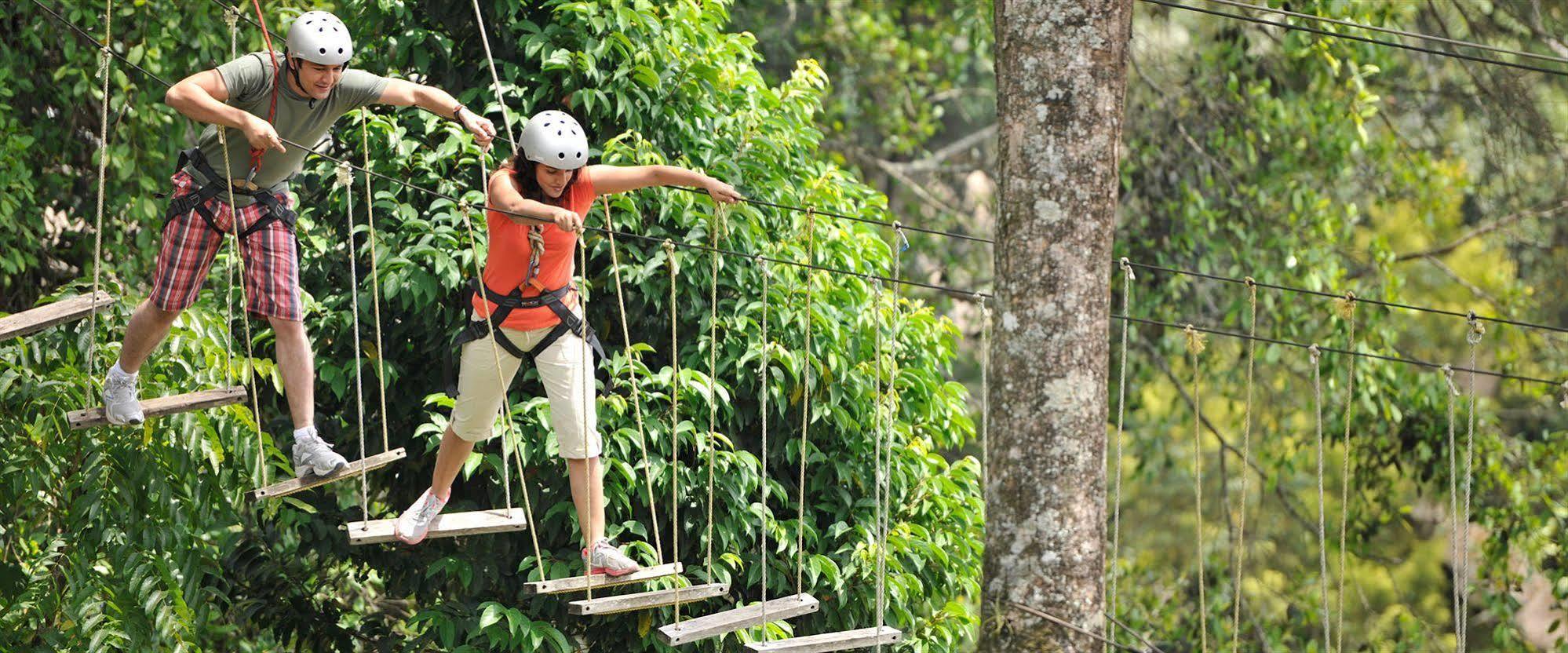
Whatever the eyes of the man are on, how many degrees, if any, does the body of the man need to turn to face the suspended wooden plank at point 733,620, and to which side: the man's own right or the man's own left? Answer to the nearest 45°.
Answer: approximately 45° to the man's own left

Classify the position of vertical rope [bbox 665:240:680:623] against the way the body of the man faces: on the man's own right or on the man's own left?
on the man's own left

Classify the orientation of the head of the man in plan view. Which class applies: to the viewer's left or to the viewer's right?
to the viewer's right

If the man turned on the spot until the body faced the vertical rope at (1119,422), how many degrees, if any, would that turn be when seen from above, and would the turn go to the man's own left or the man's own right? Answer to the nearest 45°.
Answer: approximately 45° to the man's own left

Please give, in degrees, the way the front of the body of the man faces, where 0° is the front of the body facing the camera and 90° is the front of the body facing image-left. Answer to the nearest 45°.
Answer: approximately 315°
